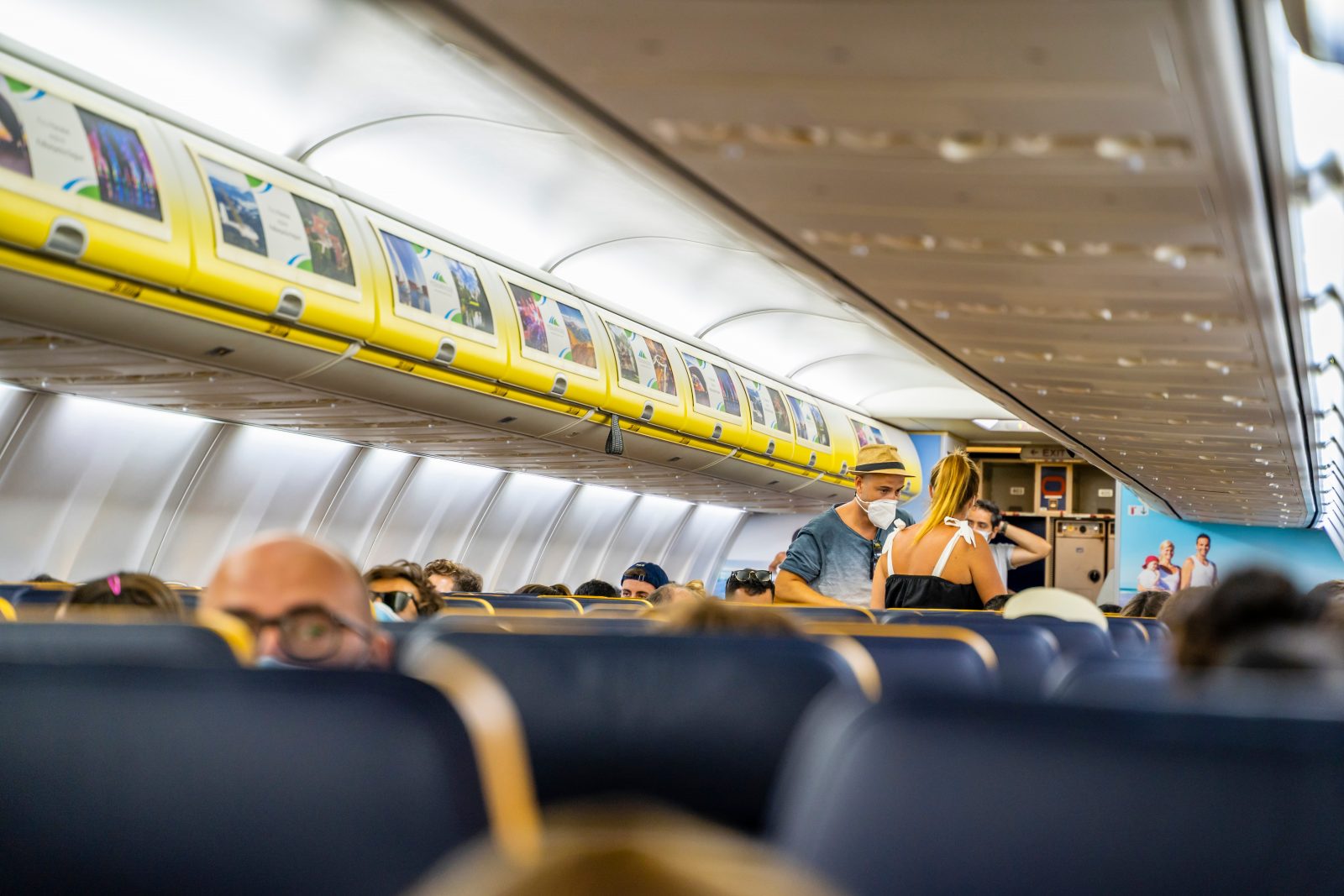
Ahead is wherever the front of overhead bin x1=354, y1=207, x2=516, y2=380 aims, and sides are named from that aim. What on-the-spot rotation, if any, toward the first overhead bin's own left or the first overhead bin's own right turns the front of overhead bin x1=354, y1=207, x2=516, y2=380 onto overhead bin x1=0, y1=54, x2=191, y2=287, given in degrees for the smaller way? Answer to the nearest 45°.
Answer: approximately 90° to the first overhead bin's own right

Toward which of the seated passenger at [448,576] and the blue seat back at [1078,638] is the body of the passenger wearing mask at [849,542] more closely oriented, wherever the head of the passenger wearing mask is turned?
the blue seat back

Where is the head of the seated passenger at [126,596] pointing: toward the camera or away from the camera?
away from the camera

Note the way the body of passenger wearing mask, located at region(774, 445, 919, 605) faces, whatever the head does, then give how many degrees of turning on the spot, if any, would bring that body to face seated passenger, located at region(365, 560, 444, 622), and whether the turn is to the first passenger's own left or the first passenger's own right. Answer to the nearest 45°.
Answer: approximately 90° to the first passenger's own right
